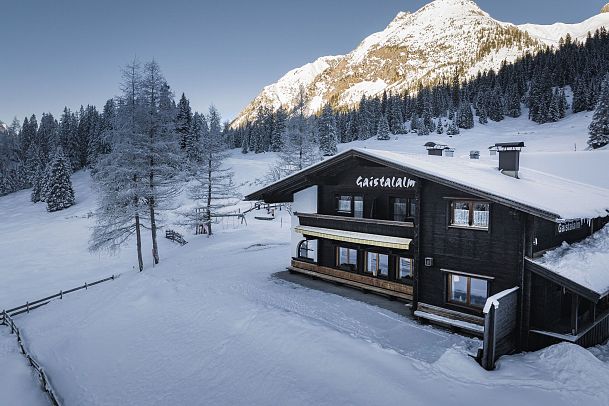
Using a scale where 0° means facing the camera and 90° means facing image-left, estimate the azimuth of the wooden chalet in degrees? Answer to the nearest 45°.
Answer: approximately 45°

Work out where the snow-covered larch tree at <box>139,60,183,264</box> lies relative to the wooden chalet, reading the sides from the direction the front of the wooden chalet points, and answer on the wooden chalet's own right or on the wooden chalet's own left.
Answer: on the wooden chalet's own right

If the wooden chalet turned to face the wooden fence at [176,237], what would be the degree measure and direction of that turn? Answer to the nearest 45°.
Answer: approximately 90° to its right

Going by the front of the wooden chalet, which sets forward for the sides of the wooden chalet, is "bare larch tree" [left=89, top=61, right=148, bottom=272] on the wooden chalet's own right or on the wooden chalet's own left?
on the wooden chalet's own right
